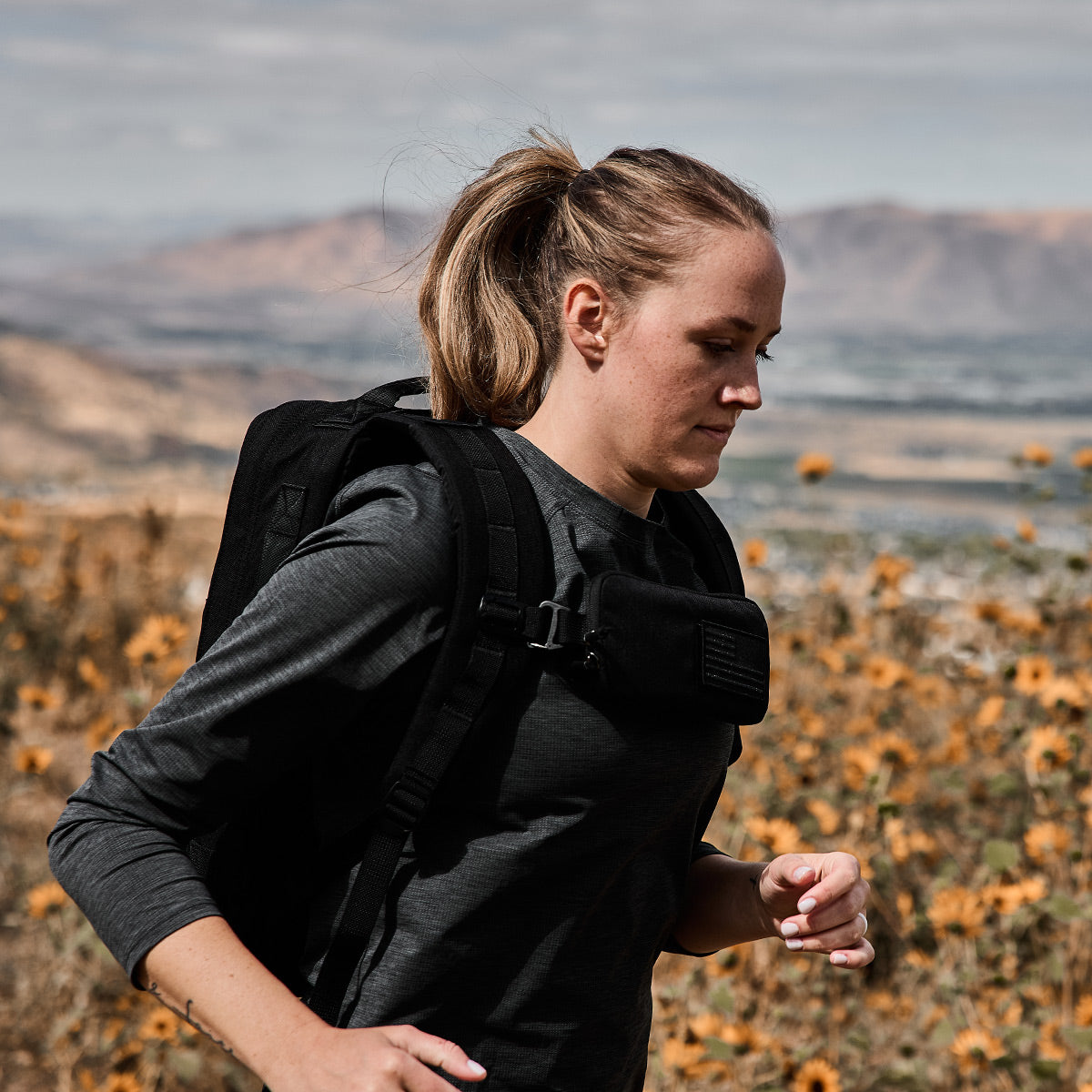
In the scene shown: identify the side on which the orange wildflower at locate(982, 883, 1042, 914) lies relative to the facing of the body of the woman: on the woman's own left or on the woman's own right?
on the woman's own left

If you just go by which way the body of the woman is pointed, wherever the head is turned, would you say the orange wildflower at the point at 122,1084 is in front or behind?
behind

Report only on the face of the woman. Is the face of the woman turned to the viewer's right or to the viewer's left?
to the viewer's right

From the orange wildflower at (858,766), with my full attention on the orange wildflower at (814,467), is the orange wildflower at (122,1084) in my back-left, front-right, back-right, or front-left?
back-left

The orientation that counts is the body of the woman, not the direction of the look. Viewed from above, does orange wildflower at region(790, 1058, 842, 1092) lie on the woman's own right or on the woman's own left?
on the woman's own left

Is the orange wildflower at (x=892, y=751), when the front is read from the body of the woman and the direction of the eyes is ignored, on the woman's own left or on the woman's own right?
on the woman's own left

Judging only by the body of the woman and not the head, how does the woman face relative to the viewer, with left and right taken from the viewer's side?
facing the viewer and to the right of the viewer

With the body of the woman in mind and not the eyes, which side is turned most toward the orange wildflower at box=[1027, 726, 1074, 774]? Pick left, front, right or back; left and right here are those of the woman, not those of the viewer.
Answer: left

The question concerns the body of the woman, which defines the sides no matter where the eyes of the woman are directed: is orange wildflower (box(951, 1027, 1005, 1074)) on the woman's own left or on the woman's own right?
on the woman's own left

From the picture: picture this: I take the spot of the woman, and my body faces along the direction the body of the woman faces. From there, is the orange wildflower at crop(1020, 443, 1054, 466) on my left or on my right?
on my left
